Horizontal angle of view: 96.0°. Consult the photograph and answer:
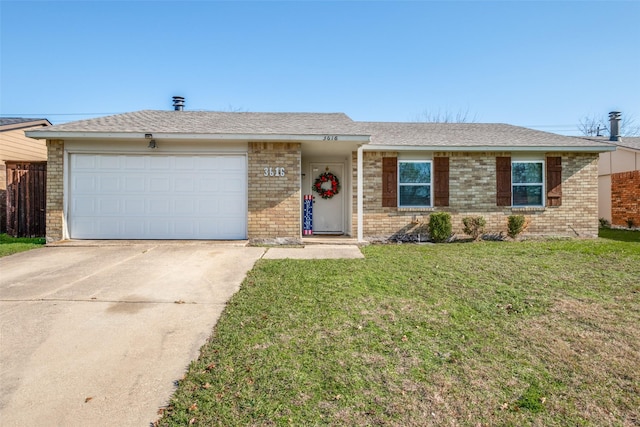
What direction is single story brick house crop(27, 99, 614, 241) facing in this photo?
toward the camera

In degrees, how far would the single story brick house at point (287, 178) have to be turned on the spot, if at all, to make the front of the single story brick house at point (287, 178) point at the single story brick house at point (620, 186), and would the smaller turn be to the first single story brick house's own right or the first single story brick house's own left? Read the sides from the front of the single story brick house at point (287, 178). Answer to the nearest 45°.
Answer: approximately 90° to the first single story brick house's own left

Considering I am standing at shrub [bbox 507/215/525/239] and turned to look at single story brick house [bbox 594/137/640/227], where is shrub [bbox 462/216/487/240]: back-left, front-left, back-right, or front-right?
back-left

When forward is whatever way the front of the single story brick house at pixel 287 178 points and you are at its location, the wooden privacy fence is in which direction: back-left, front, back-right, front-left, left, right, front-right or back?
right
